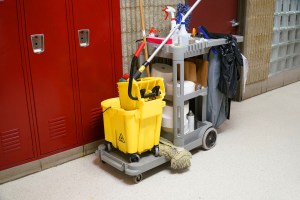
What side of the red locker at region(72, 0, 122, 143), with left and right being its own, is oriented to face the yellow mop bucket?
front

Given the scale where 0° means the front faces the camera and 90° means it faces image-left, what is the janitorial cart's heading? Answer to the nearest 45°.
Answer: approximately 45°

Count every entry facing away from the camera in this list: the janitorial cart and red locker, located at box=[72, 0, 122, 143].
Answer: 0

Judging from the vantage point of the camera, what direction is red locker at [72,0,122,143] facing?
facing the viewer and to the right of the viewer

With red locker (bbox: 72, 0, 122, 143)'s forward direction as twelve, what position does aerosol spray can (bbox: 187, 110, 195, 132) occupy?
The aerosol spray can is roughly at 11 o'clock from the red locker.
